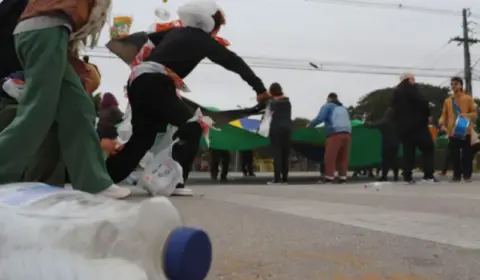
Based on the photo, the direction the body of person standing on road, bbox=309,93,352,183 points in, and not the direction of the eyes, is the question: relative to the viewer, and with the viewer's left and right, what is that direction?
facing away from the viewer and to the left of the viewer

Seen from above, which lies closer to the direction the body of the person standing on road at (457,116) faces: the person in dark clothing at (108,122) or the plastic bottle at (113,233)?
the plastic bottle
